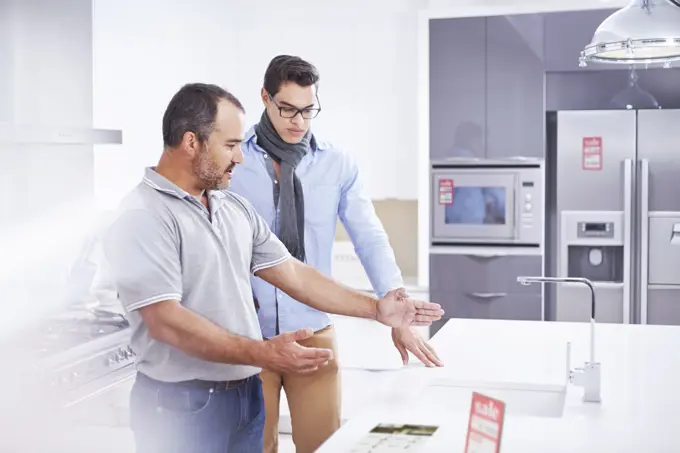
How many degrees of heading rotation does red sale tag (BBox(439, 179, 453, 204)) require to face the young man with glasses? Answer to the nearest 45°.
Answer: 0° — it already faces them

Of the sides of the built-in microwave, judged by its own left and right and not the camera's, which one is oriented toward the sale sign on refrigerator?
left

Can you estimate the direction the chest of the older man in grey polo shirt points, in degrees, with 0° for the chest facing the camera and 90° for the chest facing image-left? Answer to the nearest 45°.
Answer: approximately 315°

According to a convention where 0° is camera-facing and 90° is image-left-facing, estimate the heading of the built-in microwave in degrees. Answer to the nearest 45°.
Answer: approximately 0°

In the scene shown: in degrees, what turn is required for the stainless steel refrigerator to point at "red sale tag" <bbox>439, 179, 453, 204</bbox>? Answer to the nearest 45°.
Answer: approximately 90° to its right

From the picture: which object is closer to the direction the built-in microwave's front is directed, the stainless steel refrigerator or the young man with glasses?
the young man with glasses

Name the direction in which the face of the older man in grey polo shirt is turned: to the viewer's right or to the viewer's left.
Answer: to the viewer's right

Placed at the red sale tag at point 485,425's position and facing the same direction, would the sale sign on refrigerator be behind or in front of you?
behind

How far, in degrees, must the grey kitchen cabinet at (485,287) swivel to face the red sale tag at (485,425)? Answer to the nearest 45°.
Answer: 0° — it already faces it

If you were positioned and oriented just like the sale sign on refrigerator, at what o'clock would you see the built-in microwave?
The built-in microwave is roughly at 3 o'clock from the sale sign on refrigerator.

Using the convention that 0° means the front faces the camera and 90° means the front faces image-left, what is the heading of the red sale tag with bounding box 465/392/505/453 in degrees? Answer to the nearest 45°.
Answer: approximately 0°

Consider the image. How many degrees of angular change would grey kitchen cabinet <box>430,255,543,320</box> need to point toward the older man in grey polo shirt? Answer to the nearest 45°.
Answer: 0° — it already faces them
